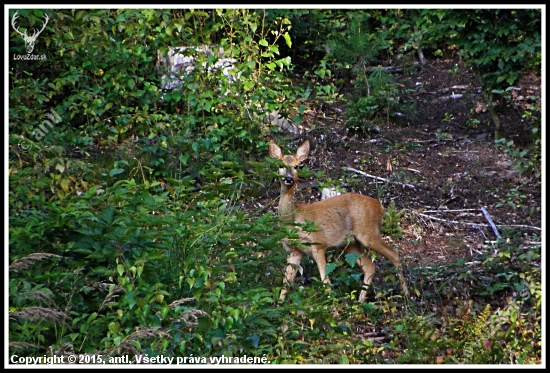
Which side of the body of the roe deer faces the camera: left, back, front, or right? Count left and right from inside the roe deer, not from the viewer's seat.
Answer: left

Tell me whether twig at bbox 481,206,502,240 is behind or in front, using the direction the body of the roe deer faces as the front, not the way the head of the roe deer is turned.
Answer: behind
